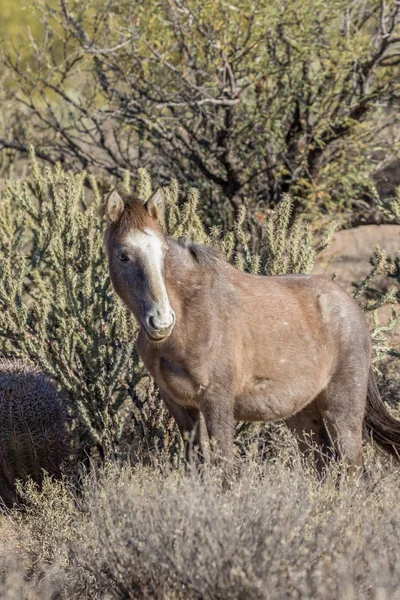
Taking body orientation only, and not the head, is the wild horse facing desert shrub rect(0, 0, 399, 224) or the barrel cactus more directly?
the barrel cactus

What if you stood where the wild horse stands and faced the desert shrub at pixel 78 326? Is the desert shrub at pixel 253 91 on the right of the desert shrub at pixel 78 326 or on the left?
right

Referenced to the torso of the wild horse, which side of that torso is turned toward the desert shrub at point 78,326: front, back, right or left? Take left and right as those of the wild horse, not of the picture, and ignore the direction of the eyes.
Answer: right

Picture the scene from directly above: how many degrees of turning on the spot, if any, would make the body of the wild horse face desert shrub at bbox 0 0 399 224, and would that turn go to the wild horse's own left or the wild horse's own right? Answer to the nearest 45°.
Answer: approximately 135° to the wild horse's own right

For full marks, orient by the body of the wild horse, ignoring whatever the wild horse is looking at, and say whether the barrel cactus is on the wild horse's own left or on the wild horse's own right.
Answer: on the wild horse's own right

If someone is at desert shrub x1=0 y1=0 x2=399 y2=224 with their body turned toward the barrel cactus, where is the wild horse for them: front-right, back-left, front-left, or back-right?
front-left

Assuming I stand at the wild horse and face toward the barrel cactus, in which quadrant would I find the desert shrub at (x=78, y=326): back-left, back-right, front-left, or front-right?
front-right

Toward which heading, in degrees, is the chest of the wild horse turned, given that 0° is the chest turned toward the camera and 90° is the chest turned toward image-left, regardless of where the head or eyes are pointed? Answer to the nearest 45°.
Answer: approximately 45°

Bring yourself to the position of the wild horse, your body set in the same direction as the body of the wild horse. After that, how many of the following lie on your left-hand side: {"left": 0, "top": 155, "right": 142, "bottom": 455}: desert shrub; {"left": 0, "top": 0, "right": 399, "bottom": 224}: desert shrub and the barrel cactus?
0
